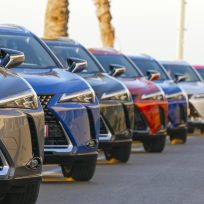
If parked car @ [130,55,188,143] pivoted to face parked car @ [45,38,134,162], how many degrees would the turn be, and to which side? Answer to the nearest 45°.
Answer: approximately 45° to its right

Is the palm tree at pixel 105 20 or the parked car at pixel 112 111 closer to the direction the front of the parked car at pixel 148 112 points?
the parked car

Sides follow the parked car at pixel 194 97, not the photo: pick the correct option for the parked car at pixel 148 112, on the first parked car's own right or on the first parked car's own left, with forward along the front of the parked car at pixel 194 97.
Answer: on the first parked car's own right

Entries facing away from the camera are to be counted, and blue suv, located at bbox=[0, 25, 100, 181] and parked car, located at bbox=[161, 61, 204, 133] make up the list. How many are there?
0

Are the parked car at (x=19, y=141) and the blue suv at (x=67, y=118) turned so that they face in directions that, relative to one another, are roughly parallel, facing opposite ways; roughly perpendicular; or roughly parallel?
roughly parallel

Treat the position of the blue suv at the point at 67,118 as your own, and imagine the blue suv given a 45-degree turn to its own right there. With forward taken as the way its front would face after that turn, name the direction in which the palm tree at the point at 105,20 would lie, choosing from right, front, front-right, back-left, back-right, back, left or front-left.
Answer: back

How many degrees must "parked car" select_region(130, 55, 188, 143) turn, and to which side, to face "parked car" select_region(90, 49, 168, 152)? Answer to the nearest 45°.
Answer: approximately 45° to its right

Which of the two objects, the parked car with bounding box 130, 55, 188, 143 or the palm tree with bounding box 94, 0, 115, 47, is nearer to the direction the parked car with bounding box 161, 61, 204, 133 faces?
the parked car
